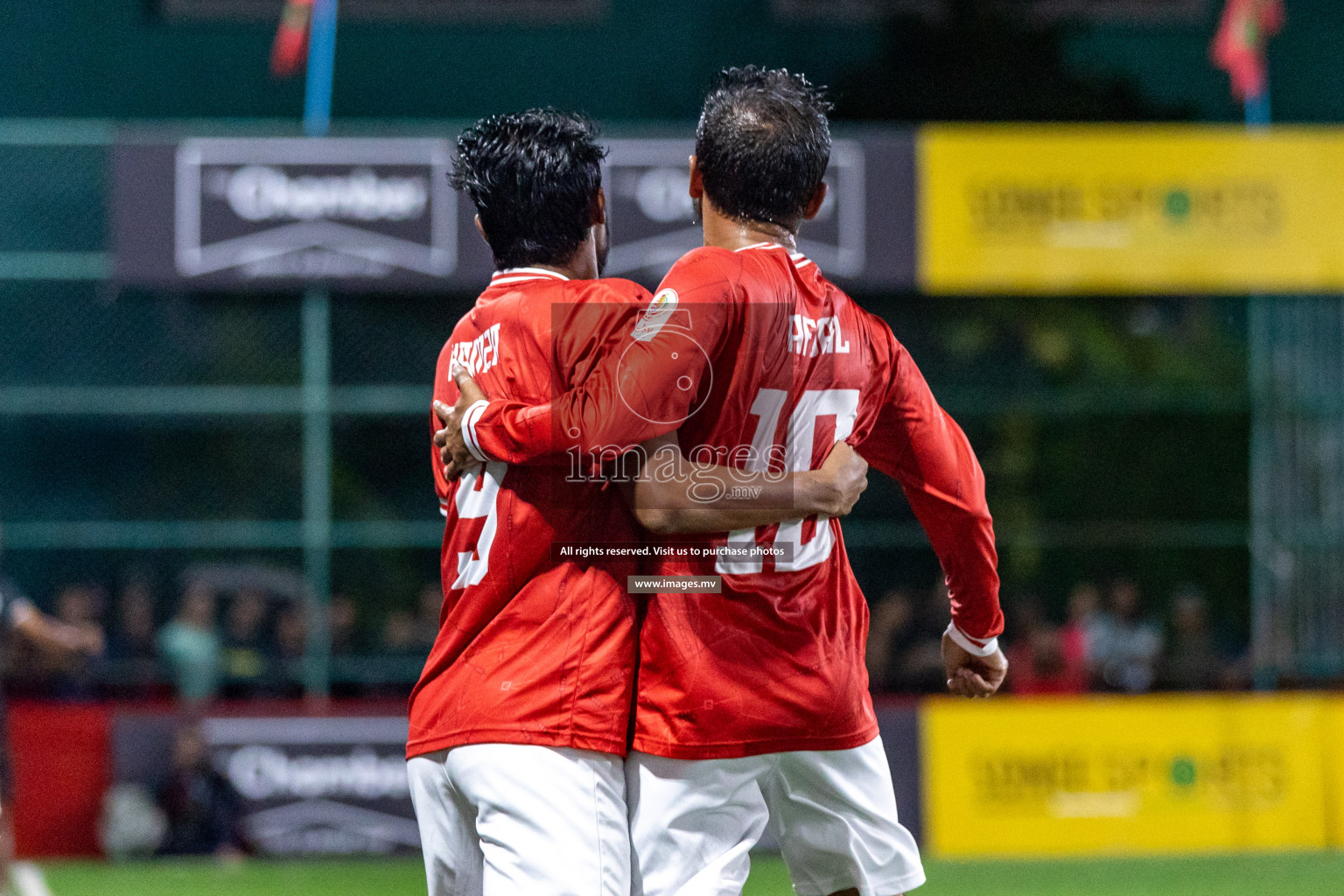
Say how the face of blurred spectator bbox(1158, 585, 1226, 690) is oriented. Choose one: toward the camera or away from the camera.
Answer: toward the camera

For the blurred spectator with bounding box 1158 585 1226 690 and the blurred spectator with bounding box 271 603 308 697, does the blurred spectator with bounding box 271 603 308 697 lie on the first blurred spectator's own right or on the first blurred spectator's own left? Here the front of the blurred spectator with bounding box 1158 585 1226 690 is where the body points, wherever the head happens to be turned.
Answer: on the first blurred spectator's own right

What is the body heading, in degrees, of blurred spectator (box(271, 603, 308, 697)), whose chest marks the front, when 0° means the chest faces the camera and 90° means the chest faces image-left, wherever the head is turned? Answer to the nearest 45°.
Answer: approximately 0°

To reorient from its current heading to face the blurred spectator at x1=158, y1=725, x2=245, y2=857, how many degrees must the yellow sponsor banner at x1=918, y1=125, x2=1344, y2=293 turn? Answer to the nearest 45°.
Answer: approximately 45° to its right

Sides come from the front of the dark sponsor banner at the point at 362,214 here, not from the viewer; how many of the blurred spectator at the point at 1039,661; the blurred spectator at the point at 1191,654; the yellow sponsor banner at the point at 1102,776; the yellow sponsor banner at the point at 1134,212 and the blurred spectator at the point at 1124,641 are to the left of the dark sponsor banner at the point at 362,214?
5

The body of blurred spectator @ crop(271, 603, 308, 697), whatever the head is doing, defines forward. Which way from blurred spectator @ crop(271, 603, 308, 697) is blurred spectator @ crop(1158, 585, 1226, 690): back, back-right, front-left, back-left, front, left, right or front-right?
left

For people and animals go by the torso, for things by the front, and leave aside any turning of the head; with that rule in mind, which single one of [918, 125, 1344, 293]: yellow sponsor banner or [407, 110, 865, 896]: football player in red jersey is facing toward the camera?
the yellow sponsor banner

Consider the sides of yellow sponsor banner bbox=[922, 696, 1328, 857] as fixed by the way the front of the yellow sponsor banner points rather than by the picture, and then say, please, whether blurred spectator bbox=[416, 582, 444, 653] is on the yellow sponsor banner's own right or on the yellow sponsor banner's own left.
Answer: on the yellow sponsor banner's own right

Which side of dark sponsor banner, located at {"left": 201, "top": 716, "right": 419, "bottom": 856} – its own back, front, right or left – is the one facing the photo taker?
front

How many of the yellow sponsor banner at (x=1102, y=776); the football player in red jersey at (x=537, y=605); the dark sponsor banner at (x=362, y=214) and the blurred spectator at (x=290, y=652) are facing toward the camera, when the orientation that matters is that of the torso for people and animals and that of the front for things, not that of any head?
3

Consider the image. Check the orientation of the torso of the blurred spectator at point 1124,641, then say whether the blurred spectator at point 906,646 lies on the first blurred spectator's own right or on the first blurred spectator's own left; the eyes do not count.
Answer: on the first blurred spectator's own right

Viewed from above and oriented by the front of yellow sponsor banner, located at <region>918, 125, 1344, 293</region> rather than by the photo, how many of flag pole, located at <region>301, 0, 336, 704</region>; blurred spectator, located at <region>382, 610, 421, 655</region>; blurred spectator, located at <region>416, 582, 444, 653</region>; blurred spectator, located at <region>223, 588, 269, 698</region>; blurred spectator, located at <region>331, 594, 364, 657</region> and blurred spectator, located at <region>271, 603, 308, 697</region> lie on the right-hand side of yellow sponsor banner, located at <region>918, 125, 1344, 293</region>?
6

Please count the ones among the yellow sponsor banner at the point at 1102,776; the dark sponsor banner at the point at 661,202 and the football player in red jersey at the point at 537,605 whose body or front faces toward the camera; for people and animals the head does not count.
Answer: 2

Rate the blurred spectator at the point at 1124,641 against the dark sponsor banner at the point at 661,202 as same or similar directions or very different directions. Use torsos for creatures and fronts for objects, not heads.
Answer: same or similar directions

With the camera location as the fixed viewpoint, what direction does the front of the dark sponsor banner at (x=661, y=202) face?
facing the viewer

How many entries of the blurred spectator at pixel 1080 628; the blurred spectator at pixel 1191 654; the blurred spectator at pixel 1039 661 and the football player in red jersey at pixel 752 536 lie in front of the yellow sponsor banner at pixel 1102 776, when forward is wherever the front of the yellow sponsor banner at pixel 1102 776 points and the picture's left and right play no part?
1
